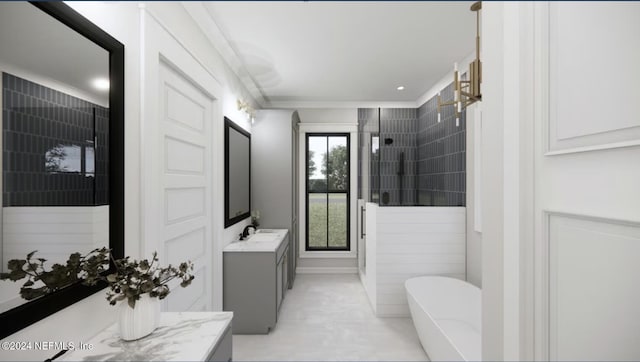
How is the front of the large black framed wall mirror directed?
to the viewer's right

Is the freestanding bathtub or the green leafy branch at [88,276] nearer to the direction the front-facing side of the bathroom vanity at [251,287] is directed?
the freestanding bathtub

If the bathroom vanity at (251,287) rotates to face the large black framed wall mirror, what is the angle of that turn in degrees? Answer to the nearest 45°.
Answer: approximately 90° to its right

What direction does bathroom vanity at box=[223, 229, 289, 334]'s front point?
to the viewer's right

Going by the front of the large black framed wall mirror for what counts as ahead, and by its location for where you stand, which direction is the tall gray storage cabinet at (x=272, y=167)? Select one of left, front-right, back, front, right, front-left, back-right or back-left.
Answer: front-left

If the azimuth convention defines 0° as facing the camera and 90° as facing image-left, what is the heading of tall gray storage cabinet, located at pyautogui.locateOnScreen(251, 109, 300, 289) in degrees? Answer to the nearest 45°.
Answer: approximately 270°
